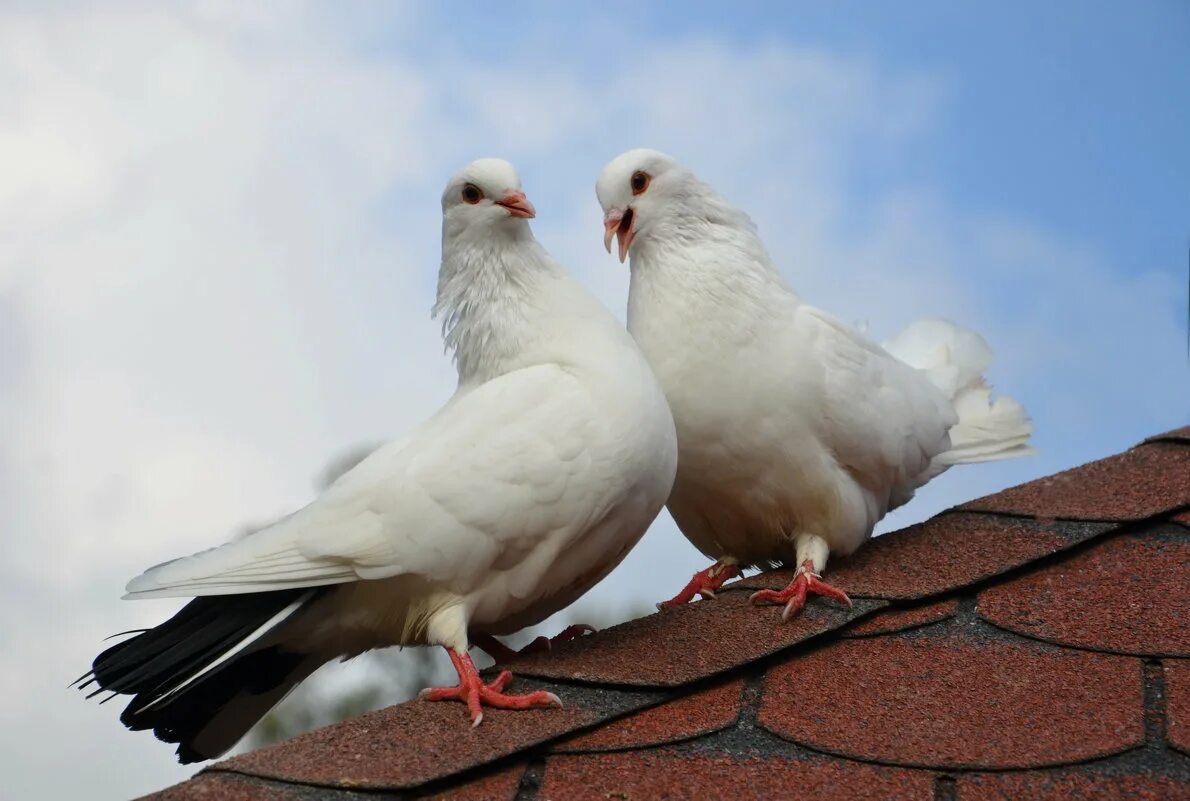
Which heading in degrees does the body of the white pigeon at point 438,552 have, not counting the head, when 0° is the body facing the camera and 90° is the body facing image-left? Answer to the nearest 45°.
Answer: approximately 270°

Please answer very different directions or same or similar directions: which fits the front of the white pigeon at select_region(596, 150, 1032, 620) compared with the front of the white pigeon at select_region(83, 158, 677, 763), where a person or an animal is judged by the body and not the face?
very different directions

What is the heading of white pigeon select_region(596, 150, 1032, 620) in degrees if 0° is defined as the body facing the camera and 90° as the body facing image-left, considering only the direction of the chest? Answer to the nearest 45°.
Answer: approximately 45°

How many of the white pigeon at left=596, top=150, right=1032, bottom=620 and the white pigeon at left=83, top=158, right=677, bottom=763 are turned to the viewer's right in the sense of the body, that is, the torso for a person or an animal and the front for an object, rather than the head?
1

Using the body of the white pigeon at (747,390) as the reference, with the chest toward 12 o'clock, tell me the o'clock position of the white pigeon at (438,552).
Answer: the white pigeon at (438,552) is roughly at 12 o'clock from the white pigeon at (747,390).

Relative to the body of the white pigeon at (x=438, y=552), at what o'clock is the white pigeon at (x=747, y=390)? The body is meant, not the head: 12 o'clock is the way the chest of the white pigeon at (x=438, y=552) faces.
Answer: the white pigeon at (x=747, y=390) is roughly at 11 o'clock from the white pigeon at (x=438, y=552).
